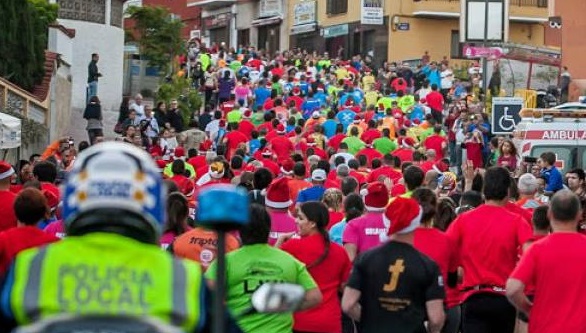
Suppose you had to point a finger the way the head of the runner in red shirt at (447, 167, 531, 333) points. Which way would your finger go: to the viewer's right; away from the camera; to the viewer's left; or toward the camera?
away from the camera

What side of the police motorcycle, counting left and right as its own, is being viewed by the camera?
back

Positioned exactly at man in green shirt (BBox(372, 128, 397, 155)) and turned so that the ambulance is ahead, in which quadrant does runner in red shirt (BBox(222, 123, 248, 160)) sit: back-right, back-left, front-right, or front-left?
back-right

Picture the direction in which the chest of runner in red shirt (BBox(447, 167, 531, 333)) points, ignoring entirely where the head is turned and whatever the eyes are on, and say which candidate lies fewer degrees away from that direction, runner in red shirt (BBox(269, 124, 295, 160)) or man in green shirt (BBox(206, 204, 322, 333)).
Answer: the runner in red shirt

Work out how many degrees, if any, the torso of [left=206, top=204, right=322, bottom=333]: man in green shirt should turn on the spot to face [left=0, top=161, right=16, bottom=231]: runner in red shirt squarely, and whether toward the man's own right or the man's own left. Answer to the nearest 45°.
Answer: approximately 45° to the man's own left

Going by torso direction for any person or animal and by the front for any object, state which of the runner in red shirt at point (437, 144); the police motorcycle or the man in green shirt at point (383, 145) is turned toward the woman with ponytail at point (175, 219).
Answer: the police motorcycle

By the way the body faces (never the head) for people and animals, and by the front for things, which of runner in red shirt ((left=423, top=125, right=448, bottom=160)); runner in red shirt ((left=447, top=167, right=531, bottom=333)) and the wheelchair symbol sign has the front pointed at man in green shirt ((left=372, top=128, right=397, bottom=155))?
runner in red shirt ((left=447, top=167, right=531, bottom=333))

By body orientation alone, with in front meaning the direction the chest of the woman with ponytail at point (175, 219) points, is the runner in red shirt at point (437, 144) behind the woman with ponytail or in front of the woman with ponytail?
in front

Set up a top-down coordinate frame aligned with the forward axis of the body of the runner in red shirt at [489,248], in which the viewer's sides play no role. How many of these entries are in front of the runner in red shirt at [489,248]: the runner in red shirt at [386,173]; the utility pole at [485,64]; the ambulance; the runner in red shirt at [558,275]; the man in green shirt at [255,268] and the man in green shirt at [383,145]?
4

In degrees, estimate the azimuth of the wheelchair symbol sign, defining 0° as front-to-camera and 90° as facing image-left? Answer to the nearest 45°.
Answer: approximately 0°

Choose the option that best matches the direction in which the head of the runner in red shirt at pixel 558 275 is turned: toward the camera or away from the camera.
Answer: away from the camera

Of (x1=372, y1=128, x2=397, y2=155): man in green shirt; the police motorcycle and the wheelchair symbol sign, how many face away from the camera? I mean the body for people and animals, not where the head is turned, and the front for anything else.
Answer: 2

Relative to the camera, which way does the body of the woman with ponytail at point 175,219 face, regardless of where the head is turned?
away from the camera

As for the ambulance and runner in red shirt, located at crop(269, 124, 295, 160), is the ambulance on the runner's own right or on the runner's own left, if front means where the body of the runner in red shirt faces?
on the runner's own right

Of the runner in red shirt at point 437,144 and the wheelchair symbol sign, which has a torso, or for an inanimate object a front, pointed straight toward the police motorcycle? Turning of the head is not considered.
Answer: the wheelchair symbol sign

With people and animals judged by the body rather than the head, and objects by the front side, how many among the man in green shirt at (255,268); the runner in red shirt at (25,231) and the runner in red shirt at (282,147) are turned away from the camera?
3

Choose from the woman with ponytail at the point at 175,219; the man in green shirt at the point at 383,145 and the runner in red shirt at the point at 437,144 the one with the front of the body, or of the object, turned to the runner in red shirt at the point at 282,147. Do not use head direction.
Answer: the woman with ponytail
